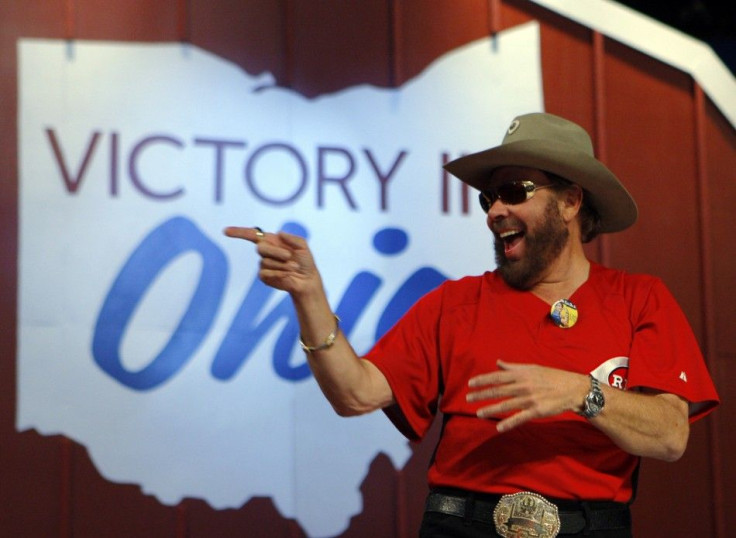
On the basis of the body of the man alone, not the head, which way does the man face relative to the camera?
toward the camera

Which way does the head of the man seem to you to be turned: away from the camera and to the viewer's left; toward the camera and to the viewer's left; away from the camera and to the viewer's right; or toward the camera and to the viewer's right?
toward the camera and to the viewer's left
